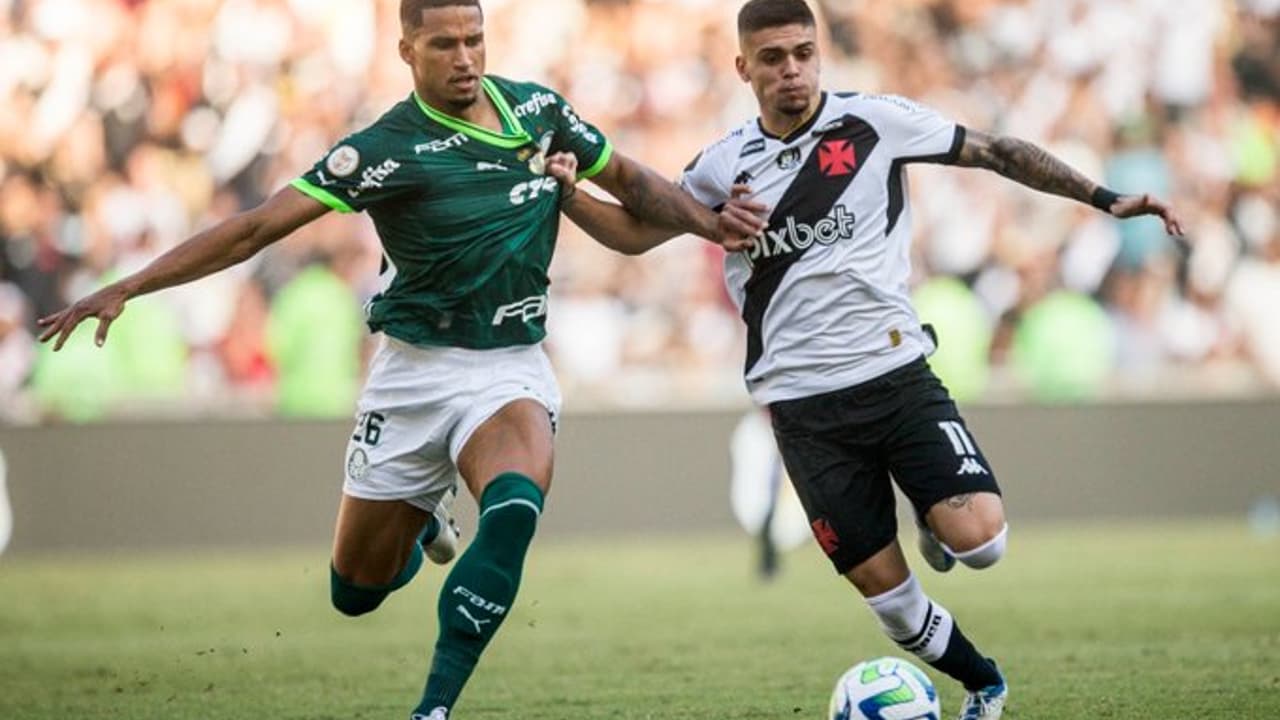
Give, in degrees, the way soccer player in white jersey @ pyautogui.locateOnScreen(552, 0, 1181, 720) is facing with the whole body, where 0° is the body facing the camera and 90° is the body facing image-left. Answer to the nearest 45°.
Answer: approximately 0°

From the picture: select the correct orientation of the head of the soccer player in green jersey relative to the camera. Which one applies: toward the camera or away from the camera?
toward the camera

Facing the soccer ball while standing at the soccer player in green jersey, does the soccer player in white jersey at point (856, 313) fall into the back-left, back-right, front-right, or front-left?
front-left

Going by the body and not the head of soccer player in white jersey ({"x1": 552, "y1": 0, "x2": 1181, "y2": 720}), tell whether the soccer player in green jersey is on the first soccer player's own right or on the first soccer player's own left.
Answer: on the first soccer player's own right
